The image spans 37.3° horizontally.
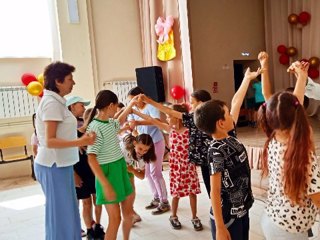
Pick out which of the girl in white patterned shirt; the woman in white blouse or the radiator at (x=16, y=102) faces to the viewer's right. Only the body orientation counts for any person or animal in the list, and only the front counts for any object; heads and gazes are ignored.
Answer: the woman in white blouse

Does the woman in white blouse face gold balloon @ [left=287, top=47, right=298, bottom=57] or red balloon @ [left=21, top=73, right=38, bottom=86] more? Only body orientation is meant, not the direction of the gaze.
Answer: the gold balloon

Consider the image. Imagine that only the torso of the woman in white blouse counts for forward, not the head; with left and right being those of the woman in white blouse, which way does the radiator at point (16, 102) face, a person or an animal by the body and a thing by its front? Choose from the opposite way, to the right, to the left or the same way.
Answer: to the right

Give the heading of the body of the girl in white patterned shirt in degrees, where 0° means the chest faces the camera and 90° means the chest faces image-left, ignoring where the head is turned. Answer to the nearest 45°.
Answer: approximately 180°

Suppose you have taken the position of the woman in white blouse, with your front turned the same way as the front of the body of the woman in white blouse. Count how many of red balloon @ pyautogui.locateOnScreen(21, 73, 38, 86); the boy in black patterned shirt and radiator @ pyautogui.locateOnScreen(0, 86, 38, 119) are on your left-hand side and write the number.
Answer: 2

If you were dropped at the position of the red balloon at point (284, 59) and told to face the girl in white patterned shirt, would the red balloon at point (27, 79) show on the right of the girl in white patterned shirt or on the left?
right

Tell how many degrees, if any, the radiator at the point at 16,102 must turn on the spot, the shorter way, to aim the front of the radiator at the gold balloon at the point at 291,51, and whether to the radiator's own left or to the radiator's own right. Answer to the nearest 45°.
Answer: approximately 90° to the radiator's own left

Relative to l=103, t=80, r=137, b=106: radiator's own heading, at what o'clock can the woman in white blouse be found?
The woman in white blouse is roughly at 12 o'clock from the radiator.

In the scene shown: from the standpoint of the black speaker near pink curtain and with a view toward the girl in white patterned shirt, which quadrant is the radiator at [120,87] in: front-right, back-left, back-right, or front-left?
back-right

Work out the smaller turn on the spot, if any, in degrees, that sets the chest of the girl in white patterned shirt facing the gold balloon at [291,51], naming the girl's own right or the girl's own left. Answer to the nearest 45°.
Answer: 0° — they already face it

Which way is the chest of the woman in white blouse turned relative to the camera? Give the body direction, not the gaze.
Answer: to the viewer's right

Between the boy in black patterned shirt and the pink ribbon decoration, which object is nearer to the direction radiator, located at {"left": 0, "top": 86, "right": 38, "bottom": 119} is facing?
the boy in black patterned shirt

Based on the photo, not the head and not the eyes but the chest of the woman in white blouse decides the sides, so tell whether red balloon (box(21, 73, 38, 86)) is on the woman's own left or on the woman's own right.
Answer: on the woman's own left

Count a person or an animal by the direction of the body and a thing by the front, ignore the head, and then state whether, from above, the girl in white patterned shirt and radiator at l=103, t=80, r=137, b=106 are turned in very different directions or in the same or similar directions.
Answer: very different directions
